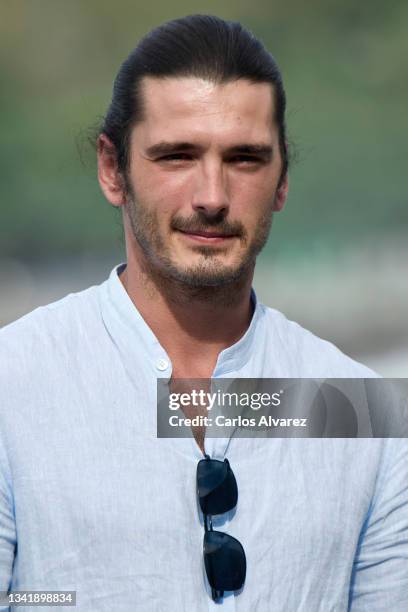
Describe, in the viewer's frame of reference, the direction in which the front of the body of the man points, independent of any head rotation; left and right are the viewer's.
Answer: facing the viewer
